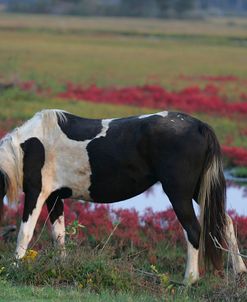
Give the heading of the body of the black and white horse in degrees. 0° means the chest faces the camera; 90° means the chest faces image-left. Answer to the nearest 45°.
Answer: approximately 90°
